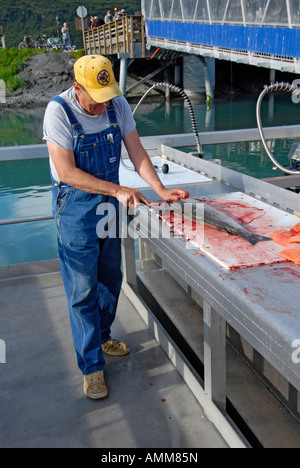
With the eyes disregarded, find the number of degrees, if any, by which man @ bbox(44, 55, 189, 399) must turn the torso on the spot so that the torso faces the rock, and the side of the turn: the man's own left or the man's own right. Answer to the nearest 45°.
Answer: approximately 135° to the man's own left

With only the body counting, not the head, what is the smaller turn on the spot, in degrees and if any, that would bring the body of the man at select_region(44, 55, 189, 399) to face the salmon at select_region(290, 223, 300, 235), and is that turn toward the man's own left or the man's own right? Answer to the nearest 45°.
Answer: approximately 45° to the man's own left

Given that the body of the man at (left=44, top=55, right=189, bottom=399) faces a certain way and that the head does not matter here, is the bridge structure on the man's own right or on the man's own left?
on the man's own left

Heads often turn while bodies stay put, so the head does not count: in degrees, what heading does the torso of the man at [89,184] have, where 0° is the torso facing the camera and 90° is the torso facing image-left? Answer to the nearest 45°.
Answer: approximately 315°

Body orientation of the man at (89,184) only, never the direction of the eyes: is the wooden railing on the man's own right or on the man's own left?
on the man's own left

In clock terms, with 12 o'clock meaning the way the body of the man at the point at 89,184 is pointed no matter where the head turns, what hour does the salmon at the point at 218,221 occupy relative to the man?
The salmon is roughly at 11 o'clock from the man.

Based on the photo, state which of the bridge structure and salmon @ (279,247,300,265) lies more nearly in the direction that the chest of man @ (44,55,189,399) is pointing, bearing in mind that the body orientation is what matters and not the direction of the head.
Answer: the salmon

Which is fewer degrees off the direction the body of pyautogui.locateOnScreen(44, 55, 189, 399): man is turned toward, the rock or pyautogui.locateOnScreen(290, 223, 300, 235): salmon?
the salmon

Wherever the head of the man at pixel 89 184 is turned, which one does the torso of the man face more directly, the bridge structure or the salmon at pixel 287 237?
the salmon
